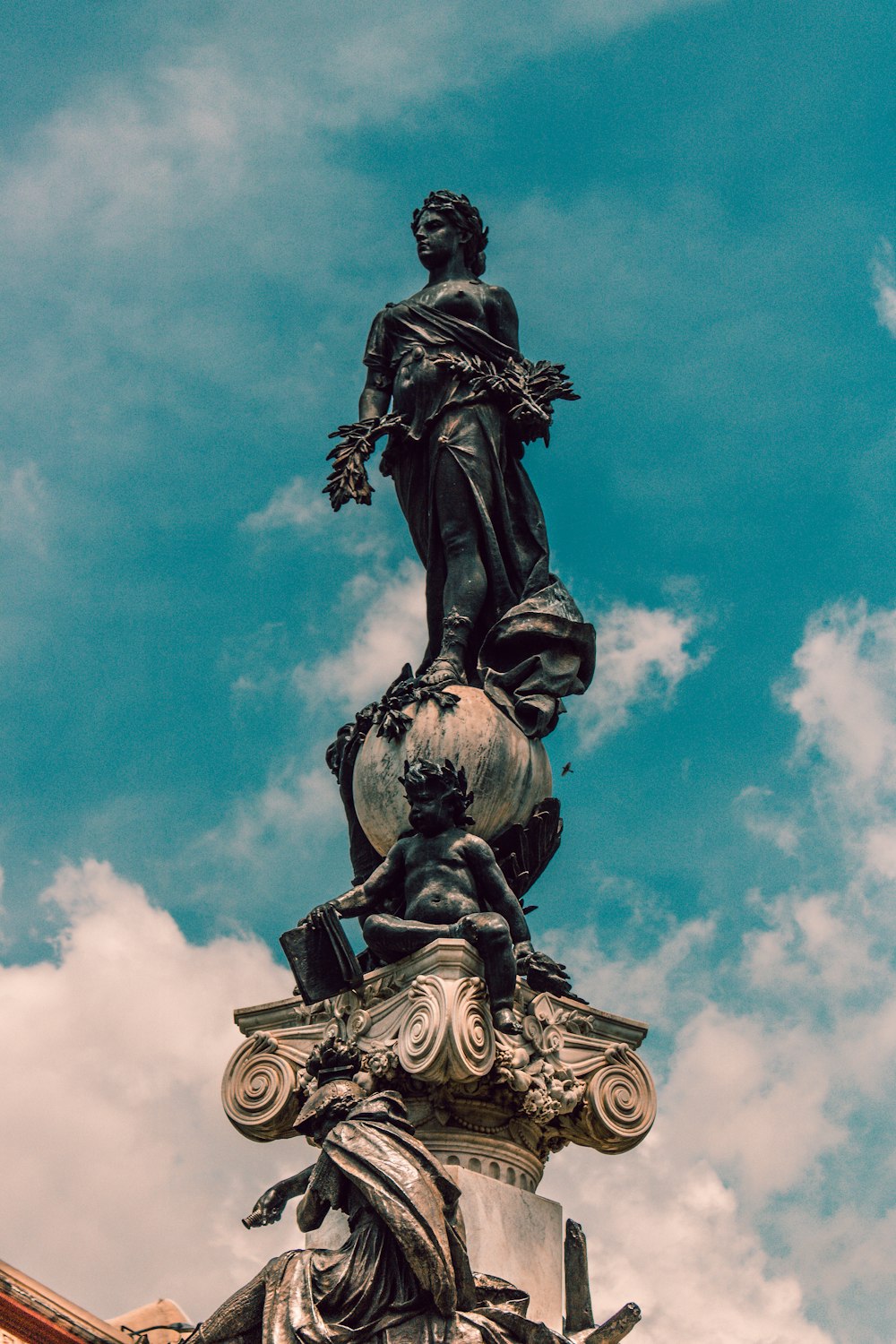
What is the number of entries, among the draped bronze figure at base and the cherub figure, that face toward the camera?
1

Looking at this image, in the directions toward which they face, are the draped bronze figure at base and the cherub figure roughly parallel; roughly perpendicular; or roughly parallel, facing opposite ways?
roughly perpendicular

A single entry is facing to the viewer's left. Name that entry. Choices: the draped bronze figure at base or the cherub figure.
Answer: the draped bronze figure at base

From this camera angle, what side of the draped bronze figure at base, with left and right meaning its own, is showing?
left
